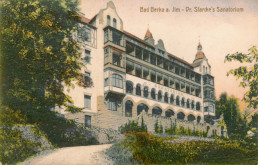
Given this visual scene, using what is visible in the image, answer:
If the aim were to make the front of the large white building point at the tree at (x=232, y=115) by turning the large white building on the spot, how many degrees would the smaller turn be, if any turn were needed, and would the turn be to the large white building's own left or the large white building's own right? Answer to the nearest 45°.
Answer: approximately 45° to the large white building's own left

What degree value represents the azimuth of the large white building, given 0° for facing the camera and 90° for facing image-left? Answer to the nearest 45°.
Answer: approximately 315°

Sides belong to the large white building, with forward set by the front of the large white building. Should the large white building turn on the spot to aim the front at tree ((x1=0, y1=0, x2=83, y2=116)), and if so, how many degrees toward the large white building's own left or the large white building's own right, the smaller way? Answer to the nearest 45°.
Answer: approximately 90° to the large white building's own right
